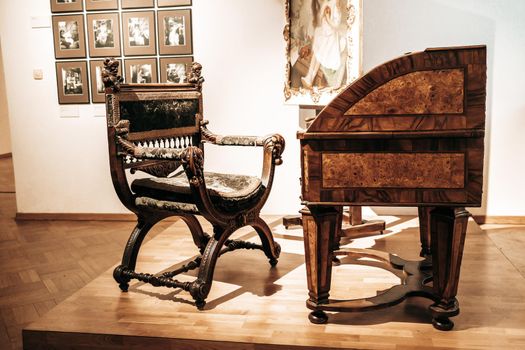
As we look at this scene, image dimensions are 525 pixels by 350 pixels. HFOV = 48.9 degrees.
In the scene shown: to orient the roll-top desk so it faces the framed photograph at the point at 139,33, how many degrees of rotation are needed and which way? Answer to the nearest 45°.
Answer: approximately 45° to its right

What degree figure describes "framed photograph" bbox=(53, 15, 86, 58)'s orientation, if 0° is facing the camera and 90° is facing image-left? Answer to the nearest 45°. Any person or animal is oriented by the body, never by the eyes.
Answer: approximately 0°

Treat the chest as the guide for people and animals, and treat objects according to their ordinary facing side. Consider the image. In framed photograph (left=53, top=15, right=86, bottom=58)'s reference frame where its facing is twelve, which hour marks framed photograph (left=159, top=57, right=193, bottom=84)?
framed photograph (left=159, top=57, right=193, bottom=84) is roughly at 10 o'clock from framed photograph (left=53, top=15, right=86, bottom=58).

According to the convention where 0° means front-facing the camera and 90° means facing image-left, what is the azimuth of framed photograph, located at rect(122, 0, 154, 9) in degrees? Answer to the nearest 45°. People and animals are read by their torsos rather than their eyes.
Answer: approximately 0°

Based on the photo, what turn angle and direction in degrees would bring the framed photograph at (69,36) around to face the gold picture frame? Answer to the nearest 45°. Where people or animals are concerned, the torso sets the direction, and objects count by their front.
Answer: approximately 45° to its left

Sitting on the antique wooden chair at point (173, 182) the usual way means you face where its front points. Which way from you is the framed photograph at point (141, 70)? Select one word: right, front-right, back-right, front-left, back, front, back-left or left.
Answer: back-left

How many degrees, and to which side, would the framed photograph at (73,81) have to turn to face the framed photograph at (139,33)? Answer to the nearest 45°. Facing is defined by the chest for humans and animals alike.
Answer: approximately 45° to its left

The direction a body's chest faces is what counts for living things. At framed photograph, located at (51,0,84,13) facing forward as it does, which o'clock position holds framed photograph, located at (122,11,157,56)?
framed photograph, located at (122,11,157,56) is roughly at 10 o'clock from framed photograph, located at (51,0,84,13).

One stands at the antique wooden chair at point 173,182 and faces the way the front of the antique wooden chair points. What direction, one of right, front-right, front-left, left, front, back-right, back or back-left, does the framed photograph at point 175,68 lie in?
back-left

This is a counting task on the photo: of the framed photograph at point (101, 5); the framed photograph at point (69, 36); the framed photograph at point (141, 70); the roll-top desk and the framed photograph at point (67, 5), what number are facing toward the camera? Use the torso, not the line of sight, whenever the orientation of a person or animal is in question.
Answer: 4
